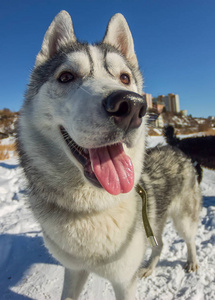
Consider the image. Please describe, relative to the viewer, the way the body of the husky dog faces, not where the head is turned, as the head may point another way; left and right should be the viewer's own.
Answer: facing the viewer and to the left of the viewer
